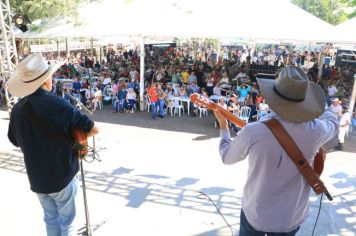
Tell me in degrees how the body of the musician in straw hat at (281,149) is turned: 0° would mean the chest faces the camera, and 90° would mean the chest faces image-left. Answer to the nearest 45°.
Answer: approximately 180°

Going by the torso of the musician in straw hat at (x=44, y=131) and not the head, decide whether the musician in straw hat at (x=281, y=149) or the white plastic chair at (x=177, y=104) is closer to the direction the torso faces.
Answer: the white plastic chair

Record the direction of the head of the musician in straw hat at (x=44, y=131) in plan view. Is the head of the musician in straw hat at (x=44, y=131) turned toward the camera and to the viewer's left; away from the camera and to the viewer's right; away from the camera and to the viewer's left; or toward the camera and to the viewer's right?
away from the camera and to the viewer's right

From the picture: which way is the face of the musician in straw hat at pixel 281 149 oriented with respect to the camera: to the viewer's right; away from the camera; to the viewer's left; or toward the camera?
away from the camera

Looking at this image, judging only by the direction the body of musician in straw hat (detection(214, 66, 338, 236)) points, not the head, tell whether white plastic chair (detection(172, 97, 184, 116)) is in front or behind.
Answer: in front

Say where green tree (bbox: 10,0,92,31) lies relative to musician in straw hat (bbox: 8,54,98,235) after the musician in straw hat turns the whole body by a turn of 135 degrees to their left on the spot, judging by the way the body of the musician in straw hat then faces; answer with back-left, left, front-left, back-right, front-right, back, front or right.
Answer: right

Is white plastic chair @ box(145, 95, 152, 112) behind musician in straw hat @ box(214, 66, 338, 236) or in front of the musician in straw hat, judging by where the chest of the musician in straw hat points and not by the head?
in front

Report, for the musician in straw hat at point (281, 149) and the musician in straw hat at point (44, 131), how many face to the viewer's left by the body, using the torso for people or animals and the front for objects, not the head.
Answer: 0

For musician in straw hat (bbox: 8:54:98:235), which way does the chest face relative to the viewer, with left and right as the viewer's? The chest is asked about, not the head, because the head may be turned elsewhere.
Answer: facing away from the viewer and to the right of the viewer

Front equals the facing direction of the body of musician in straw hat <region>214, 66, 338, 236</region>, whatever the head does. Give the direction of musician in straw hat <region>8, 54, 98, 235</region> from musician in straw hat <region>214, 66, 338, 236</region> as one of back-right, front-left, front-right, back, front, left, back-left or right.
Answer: left

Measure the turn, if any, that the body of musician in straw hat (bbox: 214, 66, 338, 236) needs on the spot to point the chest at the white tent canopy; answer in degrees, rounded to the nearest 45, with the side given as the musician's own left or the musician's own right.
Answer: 0° — they already face it

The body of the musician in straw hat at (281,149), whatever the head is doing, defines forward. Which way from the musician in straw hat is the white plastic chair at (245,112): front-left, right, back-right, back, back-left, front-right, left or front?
front

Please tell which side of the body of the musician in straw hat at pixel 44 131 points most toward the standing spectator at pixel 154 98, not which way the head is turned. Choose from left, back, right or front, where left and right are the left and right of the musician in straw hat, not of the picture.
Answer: front

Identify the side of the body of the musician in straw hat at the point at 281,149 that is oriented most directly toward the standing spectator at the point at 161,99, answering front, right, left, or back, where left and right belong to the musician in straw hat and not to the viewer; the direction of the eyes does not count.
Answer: front

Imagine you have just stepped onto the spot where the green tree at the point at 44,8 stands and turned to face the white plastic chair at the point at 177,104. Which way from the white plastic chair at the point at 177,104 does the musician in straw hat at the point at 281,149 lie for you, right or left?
right
